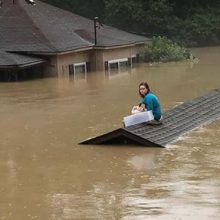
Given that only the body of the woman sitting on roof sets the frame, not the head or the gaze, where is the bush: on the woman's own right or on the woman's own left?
on the woman's own right

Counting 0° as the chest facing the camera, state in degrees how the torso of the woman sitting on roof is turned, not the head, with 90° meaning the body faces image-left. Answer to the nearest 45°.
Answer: approximately 90°

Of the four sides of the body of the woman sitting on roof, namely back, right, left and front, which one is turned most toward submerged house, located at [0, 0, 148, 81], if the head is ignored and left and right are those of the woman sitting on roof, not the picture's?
right

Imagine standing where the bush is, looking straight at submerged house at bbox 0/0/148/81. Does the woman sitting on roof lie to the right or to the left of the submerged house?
left
